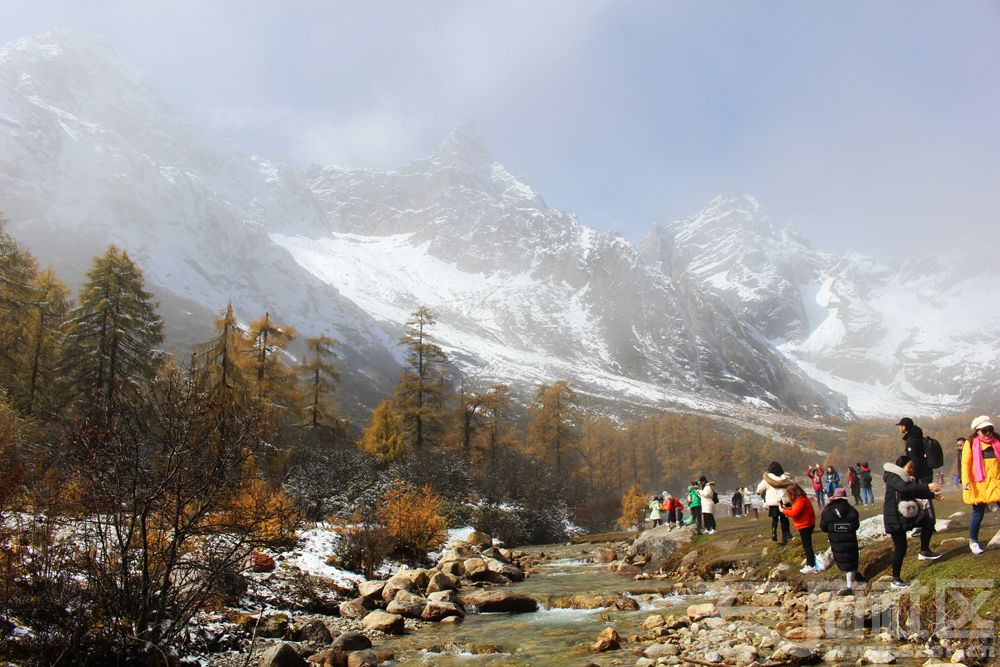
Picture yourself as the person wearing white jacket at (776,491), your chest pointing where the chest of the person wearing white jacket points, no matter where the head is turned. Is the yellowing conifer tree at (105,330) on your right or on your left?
on your left

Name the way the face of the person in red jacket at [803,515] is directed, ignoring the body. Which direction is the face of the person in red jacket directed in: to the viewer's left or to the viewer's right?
to the viewer's left

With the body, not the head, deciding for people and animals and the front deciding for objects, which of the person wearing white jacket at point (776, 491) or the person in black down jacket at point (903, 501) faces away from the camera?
the person wearing white jacket

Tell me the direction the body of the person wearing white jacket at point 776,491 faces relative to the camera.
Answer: away from the camera

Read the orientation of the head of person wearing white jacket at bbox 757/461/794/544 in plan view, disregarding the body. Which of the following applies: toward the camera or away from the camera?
away from the camera

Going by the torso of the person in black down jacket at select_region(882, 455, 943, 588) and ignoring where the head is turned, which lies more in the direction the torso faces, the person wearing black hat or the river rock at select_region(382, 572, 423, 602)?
the person wearing black hat
